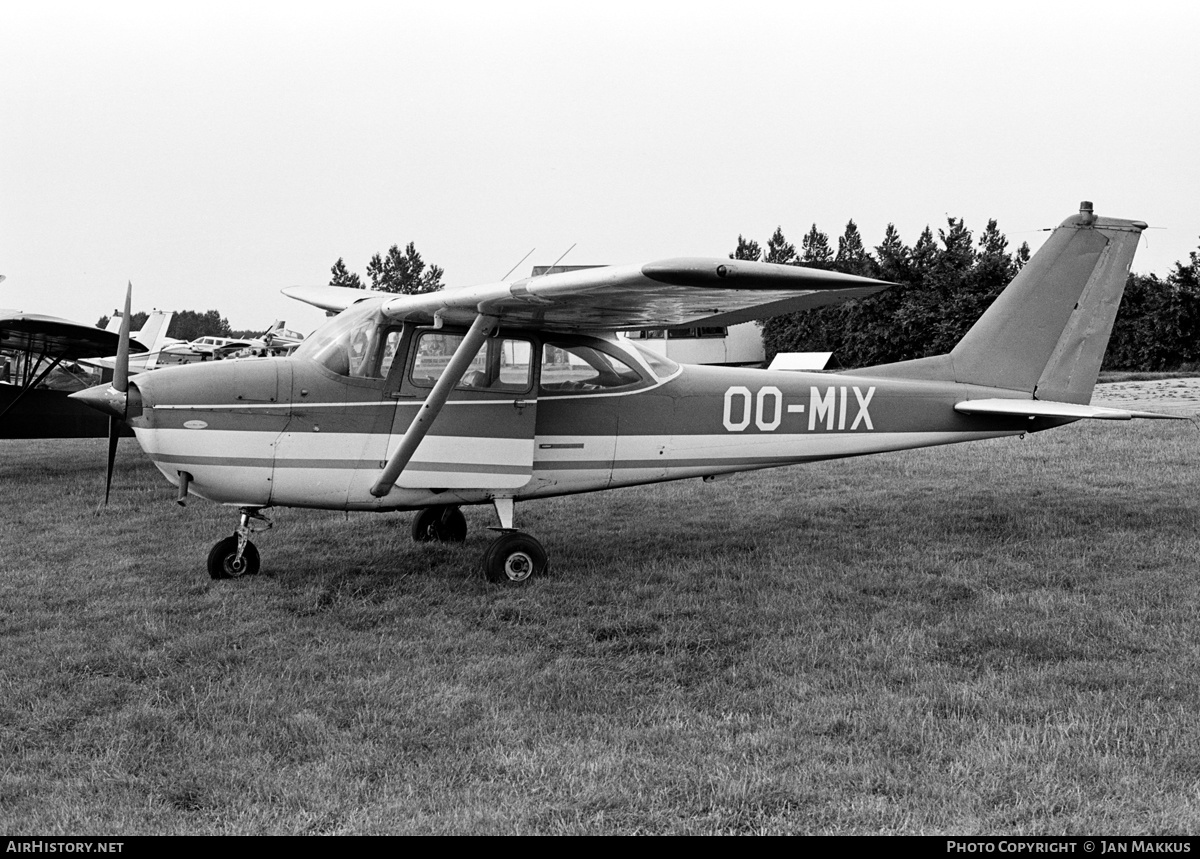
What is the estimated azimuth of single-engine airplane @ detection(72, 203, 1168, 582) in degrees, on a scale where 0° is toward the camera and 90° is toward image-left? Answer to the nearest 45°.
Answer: approximately 90°

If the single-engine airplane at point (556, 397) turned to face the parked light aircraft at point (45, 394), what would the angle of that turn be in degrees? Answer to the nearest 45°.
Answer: approximately 45° to its right
